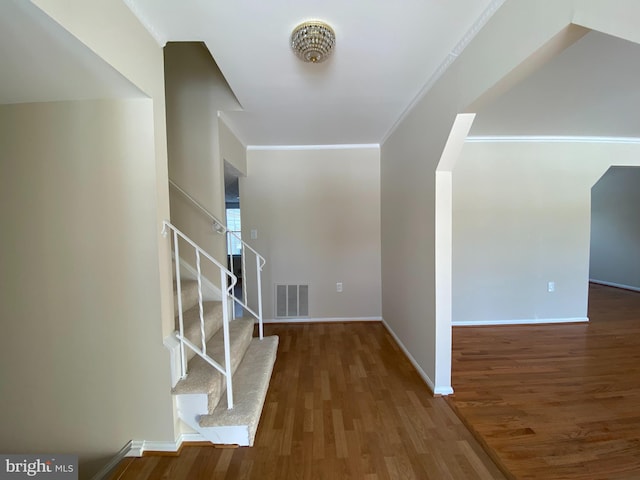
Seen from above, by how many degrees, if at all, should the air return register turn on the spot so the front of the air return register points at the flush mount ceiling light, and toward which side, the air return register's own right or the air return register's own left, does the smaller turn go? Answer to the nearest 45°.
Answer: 0° — it already faces it

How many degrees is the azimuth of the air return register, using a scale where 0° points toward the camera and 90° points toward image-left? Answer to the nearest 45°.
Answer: approximately 0°

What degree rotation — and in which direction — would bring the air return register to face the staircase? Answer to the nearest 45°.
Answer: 0° — it already faces it
